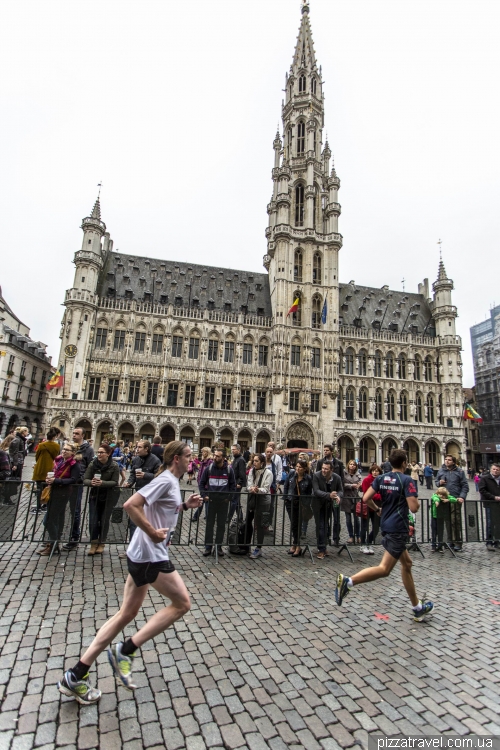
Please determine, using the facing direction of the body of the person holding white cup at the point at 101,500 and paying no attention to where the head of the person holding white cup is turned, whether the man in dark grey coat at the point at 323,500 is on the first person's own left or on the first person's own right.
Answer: on the first person's own left

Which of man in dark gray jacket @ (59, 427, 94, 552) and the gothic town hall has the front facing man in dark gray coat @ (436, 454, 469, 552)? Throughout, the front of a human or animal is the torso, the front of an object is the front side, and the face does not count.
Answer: the gothic town hall

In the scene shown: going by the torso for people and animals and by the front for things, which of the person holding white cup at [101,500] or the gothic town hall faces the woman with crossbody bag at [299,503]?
the gothic town hall

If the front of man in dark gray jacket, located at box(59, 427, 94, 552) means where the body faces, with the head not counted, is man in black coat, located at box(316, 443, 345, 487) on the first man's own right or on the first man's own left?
on the first man's own left

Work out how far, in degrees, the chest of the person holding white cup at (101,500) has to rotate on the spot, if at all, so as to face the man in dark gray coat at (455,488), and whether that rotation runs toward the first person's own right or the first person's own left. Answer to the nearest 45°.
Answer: approximately 135° to the first person's own left

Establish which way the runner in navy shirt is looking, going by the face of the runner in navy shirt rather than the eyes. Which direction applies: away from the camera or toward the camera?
away from the camera

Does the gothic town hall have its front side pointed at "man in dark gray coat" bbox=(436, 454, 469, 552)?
yes

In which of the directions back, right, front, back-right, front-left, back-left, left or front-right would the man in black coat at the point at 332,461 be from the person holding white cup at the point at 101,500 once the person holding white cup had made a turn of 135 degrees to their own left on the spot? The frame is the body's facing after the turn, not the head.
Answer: front
